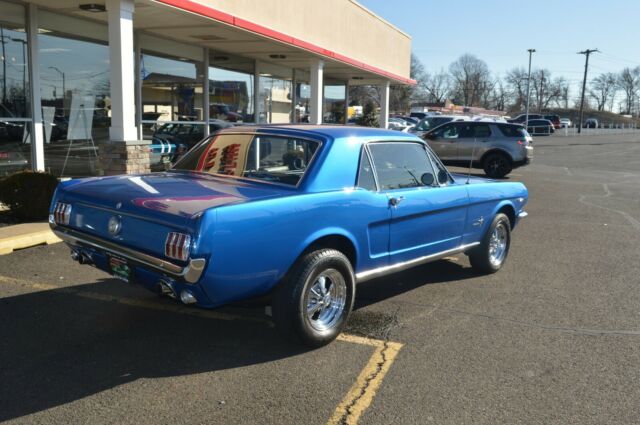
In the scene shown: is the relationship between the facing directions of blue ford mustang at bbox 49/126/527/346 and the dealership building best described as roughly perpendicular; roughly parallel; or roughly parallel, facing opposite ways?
roughly perpendicular

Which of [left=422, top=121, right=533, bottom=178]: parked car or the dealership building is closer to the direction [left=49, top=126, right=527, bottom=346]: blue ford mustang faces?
the parked car

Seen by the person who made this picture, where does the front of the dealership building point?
facing the viewer and to the right of the viewer

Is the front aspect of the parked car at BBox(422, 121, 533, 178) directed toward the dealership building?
no

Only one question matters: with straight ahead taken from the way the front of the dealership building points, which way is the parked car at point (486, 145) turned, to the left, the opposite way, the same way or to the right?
the opposite way

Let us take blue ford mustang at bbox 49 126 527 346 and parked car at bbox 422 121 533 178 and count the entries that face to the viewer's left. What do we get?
1

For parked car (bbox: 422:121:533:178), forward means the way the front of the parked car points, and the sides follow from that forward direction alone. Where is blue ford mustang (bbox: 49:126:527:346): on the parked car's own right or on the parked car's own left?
on the parked car's own left

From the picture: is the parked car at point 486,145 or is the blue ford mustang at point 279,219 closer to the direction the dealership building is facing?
the blue ford mustang

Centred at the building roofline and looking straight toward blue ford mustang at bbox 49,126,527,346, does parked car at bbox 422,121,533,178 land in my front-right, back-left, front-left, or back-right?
back-left

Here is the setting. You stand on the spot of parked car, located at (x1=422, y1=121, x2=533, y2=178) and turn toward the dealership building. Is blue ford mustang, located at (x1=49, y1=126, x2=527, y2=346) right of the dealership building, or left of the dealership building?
left

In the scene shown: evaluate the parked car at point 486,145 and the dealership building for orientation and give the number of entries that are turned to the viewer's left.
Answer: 1

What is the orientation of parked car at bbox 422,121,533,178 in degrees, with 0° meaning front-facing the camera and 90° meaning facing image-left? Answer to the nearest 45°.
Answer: approximately 90°

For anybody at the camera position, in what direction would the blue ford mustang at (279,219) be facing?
facing away from the viewer and to the right of the viewer

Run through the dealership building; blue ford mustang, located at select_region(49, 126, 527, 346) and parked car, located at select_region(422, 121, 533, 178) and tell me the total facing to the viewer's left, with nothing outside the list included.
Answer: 1

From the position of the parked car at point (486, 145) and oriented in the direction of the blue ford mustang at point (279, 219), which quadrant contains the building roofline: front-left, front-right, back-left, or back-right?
front-right

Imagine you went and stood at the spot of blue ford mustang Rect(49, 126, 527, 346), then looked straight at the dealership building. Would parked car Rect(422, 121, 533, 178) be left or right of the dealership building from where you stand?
right

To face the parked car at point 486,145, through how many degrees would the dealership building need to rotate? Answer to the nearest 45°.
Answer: approximately 90° to its left
